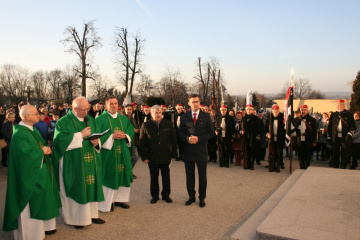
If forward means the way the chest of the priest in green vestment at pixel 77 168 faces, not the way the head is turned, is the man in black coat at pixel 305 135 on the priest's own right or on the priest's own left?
on the priest's own left

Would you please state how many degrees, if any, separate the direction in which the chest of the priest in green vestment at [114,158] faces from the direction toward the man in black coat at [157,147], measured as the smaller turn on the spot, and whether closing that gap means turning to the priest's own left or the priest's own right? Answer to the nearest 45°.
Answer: approximately 45° to the priest's own left

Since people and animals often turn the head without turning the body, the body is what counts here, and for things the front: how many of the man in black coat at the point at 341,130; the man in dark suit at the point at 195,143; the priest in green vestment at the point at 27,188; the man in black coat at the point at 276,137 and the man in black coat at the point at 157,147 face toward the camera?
4

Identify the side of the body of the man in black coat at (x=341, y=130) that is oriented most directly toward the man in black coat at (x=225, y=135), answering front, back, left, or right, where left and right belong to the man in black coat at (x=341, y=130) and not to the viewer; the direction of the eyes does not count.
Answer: right

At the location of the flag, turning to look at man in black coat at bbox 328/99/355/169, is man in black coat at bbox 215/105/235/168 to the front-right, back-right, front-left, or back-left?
back-left

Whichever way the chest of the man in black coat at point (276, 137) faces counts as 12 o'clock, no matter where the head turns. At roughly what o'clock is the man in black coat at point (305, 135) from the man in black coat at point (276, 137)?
the man in black coat at point (305, 135) is roughly at 8 o'clock from the man in black coat at point (276, 137).

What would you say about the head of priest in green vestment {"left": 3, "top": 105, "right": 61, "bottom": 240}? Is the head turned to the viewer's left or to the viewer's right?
to the viewer's right

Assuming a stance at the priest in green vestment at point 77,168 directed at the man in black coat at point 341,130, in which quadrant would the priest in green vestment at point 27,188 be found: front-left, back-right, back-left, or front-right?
back-right

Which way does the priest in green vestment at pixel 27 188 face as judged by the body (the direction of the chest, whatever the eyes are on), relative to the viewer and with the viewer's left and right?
facing to the right of the viewer

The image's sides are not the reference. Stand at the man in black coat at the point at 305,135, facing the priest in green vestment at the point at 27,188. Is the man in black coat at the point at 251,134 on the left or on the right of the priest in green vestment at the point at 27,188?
right

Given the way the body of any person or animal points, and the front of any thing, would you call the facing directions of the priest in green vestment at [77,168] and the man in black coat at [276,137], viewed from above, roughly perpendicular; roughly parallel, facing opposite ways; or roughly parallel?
roughly perpendicular

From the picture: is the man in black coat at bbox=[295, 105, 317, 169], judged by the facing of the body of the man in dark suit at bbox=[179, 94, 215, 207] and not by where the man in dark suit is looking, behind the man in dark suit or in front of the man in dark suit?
behind
